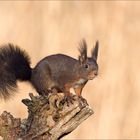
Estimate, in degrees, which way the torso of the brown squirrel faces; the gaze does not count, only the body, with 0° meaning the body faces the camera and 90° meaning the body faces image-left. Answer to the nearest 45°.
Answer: approximately 270°
